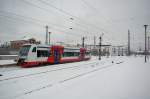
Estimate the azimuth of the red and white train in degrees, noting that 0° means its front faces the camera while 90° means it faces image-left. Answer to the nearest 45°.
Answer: approximately 45°
